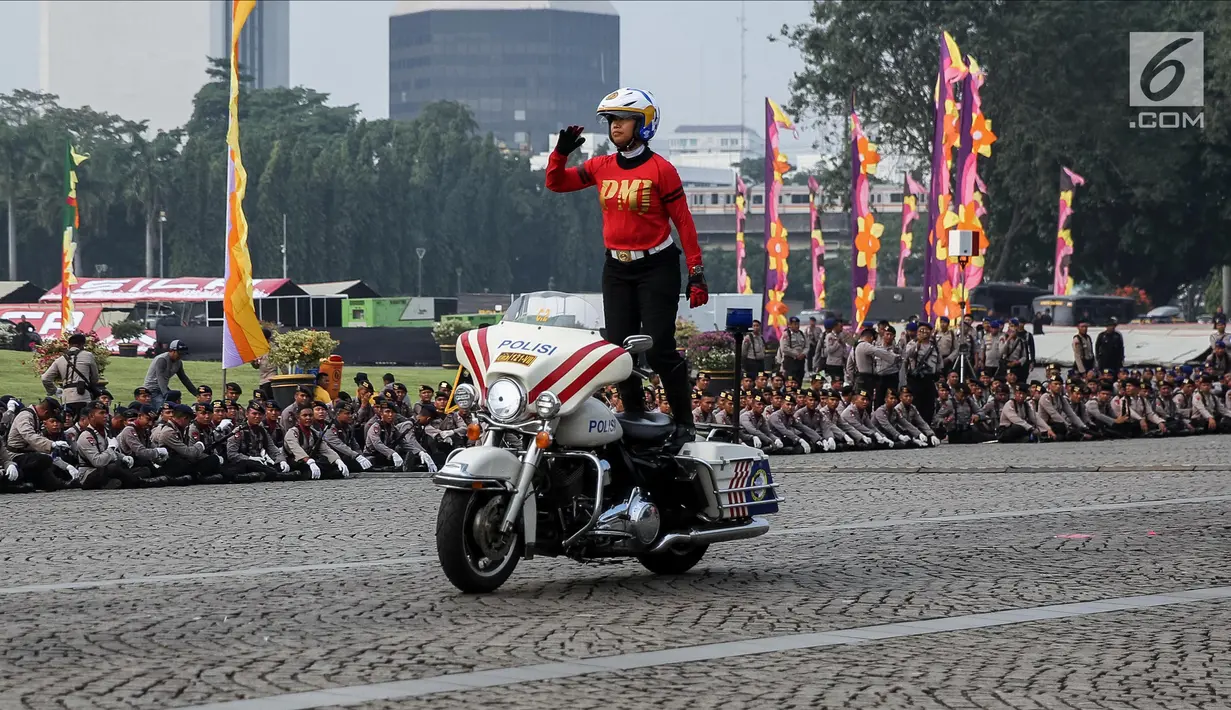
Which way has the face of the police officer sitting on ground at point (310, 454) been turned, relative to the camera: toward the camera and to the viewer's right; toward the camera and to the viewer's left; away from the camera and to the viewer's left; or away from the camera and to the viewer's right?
toward the camera and to the viewer's right

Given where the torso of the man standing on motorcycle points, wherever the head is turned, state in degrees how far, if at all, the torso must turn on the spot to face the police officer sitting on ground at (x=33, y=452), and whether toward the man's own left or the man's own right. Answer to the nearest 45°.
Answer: approximately 90° to the man's own right

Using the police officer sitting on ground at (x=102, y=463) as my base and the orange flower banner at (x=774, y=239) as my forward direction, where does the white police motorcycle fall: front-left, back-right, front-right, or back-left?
back-right

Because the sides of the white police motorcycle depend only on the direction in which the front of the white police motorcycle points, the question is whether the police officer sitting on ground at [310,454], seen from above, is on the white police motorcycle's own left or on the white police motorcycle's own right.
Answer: on the white police motorcycle's own right

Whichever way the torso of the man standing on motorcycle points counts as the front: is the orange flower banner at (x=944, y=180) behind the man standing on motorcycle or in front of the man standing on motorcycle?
behind

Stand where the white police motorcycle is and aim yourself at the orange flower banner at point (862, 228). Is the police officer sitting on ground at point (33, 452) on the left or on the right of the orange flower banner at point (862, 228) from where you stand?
left

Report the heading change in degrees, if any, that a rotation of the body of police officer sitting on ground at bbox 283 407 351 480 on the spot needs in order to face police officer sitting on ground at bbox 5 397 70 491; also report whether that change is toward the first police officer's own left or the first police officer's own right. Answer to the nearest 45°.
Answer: approximately 90° to the first police officer's own right

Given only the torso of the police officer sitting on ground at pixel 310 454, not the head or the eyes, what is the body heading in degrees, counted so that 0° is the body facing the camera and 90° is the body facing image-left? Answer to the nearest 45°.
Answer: approximately 315°

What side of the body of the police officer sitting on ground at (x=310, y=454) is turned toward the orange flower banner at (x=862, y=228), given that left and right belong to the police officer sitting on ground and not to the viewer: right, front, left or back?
left
